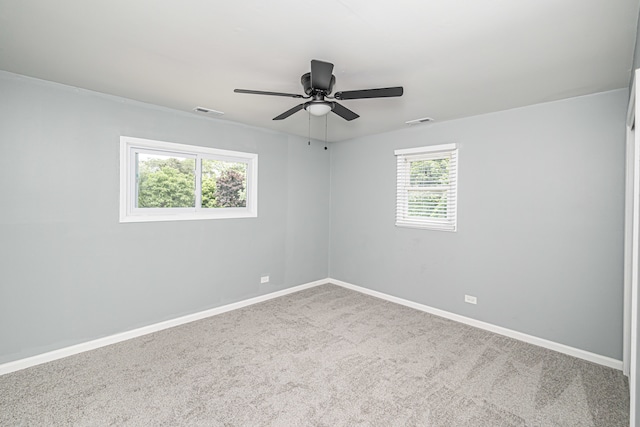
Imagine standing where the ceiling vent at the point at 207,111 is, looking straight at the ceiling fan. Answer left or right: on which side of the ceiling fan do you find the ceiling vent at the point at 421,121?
left

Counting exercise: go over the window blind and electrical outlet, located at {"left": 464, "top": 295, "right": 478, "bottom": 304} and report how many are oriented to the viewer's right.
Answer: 0

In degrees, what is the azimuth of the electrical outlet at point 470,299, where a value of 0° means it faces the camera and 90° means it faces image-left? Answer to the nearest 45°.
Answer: approximately 45°

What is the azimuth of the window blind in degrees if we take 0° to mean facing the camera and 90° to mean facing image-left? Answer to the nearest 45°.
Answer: approximately 45°

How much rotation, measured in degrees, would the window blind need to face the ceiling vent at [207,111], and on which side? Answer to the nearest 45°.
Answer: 0° — it already faces it

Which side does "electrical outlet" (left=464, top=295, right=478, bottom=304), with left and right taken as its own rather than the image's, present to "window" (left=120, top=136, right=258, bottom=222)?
front

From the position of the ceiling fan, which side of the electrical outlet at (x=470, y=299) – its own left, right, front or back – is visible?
front
